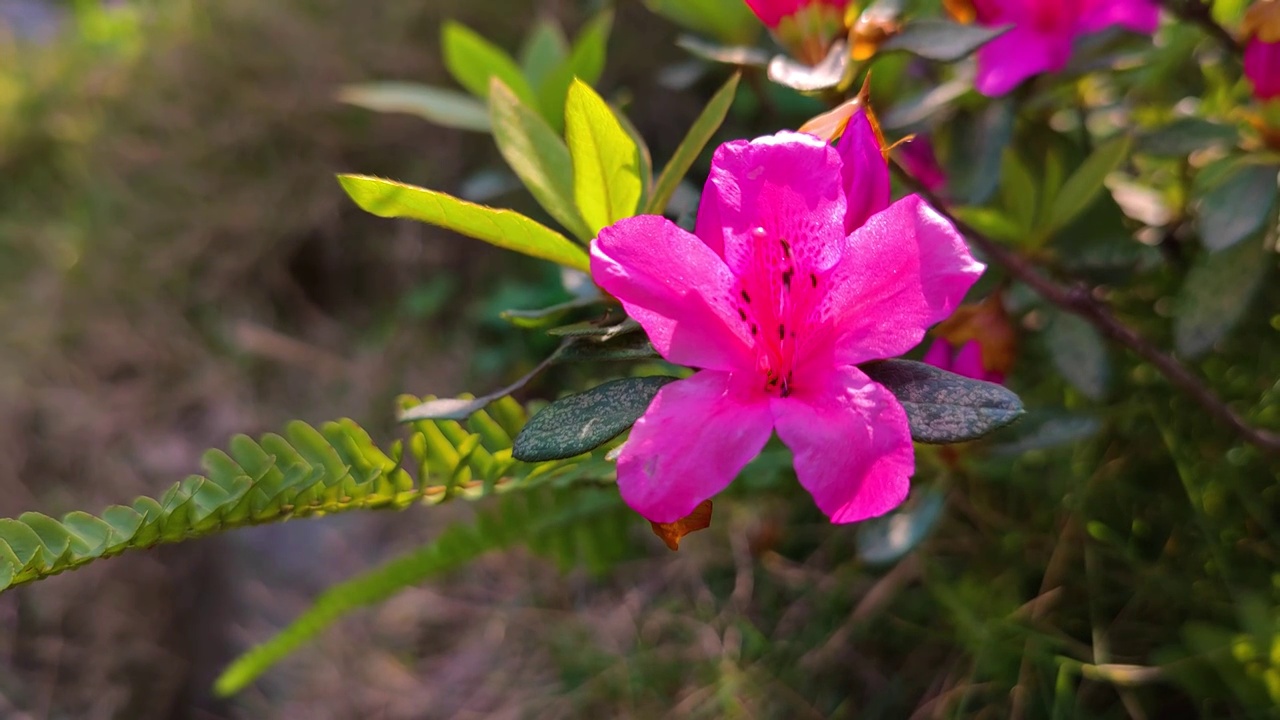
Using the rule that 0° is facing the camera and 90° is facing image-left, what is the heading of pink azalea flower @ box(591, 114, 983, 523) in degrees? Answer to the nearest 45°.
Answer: approximately 0°

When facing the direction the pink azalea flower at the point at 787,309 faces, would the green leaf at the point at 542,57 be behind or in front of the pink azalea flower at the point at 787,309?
behind
